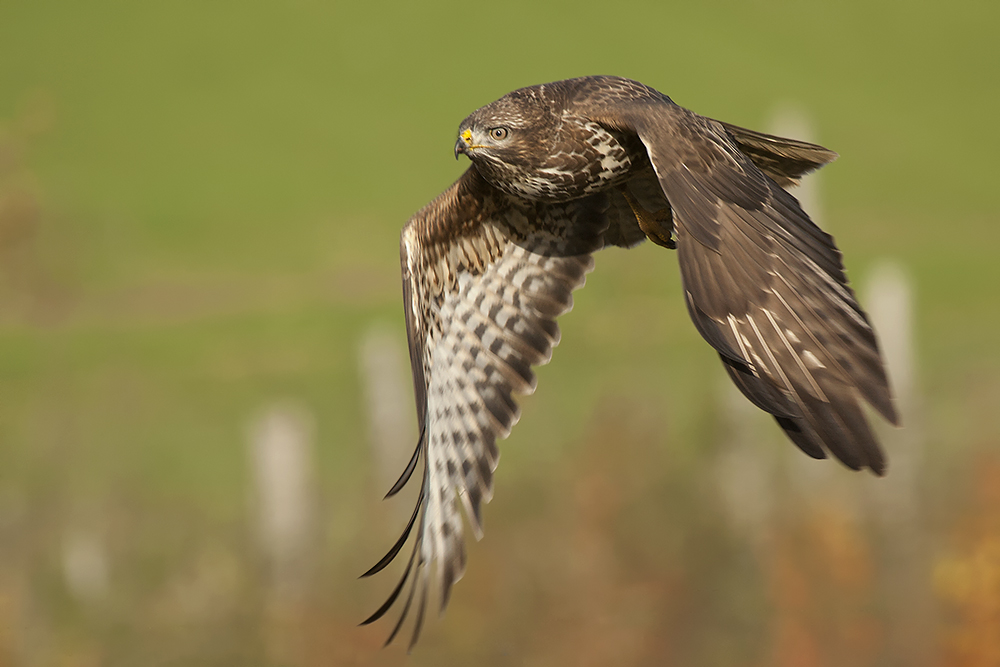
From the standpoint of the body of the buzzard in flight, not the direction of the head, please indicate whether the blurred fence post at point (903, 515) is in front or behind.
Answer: behind

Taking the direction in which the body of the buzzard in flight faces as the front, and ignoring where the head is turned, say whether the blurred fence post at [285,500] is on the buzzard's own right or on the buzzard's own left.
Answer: on the buzzard's own right

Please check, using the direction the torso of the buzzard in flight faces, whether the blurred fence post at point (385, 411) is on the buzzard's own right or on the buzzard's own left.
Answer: on the buzzard's own right

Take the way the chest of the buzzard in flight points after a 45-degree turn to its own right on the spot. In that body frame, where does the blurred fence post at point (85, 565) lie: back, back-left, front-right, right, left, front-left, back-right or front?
front-right

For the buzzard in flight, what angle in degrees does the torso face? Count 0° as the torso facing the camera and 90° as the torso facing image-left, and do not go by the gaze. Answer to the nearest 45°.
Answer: approximately 45°
